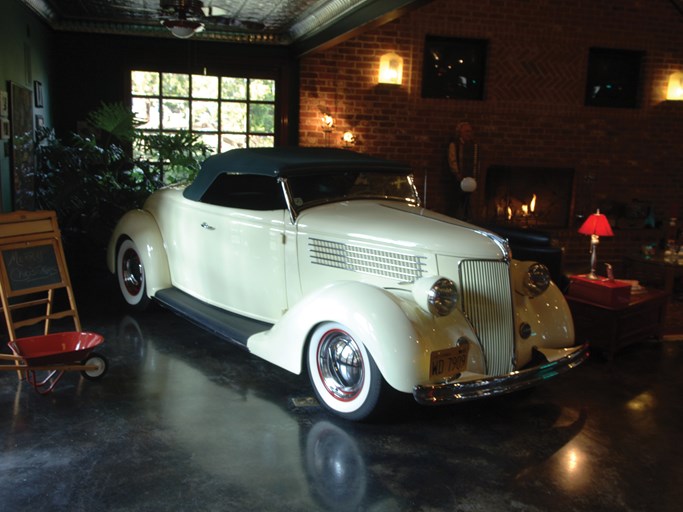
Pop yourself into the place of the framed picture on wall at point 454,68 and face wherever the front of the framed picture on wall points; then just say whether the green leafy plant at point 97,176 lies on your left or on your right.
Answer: on your right

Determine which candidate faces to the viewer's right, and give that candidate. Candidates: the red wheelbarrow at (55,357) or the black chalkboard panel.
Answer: the red wheelbarrow

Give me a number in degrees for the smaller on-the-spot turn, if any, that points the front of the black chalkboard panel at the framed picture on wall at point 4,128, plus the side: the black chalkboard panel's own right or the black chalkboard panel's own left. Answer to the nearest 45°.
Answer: approximately 180°

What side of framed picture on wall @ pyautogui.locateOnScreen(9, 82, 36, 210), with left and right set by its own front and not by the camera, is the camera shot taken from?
right

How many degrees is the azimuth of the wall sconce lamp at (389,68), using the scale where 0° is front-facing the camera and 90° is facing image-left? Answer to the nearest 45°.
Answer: approximately 0°

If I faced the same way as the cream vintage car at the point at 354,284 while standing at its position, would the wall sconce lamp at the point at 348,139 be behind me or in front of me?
behind

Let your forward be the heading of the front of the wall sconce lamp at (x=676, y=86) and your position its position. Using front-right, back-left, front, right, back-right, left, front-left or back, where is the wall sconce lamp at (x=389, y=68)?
front-right

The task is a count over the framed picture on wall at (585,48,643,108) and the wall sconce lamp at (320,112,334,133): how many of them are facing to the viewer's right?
0

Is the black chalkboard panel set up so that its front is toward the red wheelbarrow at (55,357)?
yes

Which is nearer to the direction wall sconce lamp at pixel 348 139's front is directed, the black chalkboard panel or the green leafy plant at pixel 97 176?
the black chalkboard panel

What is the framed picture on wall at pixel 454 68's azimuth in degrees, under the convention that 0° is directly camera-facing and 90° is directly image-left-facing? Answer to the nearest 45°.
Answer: approximately 0°

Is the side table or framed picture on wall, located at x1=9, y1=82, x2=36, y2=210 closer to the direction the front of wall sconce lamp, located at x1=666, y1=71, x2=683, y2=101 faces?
the side table

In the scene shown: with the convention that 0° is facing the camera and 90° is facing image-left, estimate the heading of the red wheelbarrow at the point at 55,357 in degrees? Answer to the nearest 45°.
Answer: approximately 270°

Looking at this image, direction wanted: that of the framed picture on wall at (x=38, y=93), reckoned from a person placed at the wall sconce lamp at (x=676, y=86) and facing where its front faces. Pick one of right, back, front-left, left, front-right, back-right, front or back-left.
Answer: front-right

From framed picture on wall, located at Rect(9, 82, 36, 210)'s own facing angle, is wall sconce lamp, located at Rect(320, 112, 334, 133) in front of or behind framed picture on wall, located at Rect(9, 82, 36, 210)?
in front
